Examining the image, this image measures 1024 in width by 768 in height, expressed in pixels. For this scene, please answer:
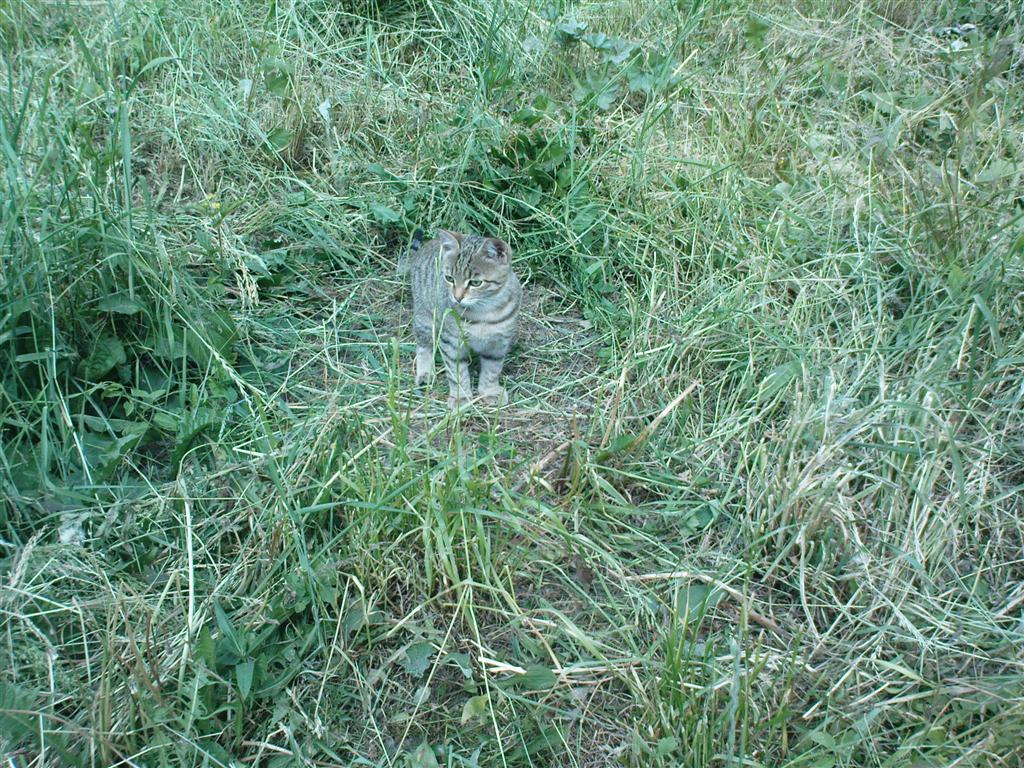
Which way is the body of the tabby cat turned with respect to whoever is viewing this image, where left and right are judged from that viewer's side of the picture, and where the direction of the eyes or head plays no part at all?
facing the viewer and to the right of the viewer
